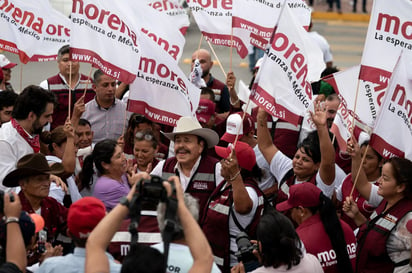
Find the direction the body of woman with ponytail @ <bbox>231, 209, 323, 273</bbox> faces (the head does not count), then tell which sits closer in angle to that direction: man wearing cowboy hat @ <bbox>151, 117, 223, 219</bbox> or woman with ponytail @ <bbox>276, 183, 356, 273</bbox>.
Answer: the man wearing cowboy hat

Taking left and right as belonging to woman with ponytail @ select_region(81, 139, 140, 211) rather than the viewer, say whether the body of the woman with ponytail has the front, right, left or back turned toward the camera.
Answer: right

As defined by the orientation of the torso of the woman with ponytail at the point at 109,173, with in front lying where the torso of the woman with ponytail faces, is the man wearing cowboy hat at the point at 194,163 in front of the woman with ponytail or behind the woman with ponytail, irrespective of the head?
in front

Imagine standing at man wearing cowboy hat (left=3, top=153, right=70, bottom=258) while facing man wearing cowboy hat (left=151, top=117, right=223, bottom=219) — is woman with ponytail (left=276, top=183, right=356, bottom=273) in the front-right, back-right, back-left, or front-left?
front-right

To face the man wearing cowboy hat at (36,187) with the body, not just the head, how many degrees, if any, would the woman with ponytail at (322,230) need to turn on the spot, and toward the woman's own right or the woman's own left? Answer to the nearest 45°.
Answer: approximately 45° to the woman's own left

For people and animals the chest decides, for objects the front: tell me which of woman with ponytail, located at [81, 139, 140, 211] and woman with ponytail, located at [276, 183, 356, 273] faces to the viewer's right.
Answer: woman with ponytail, located at [81, 139, 140, 211]

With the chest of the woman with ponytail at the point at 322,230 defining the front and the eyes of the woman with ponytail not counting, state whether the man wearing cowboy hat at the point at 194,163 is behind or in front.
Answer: in front

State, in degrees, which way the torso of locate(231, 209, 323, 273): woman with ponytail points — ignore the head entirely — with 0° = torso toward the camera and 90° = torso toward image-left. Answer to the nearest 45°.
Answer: approximately 135°

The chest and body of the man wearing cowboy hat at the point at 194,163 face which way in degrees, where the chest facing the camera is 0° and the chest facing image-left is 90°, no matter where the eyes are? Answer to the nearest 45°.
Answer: approximately 45°

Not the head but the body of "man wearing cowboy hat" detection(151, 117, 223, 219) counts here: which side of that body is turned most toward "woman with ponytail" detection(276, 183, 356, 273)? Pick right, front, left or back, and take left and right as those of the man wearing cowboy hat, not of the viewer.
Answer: left

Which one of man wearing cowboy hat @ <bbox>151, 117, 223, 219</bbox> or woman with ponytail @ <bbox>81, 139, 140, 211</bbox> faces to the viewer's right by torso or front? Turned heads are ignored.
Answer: the woman with ponytail

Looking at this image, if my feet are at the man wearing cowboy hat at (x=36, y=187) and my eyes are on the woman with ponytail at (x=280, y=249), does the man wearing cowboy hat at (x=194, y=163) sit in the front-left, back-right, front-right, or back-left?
front-left

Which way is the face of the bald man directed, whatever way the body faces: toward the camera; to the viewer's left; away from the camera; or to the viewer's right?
toward the camera
